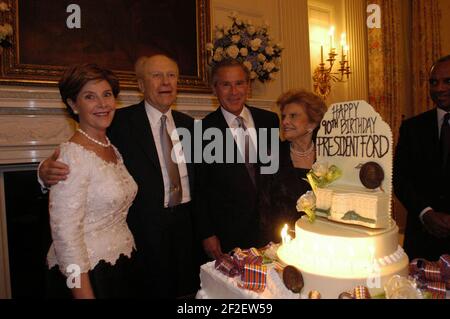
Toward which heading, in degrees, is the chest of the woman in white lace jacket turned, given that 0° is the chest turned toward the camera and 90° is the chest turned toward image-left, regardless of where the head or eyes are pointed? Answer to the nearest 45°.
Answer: approximately 315°

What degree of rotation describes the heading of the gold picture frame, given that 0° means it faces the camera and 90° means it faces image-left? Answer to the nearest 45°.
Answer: approximately 0°

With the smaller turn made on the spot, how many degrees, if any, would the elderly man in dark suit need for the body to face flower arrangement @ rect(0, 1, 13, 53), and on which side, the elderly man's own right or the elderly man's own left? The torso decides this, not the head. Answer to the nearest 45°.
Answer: approximately 180°

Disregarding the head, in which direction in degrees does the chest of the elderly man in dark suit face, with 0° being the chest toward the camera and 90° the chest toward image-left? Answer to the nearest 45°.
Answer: approximately 315°

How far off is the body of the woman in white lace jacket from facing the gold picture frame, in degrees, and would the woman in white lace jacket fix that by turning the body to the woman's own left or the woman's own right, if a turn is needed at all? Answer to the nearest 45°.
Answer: approximately 135° to the woman's own left

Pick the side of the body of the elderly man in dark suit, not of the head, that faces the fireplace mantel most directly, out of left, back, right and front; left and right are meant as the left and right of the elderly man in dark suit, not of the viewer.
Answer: back

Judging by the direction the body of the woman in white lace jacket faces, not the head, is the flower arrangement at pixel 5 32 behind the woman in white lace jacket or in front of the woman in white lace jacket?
behind

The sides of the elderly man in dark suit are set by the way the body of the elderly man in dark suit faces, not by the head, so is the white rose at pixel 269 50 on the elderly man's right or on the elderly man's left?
on the elderly man's left
